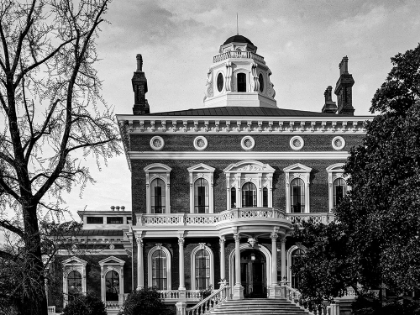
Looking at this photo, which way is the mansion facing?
toward the camera

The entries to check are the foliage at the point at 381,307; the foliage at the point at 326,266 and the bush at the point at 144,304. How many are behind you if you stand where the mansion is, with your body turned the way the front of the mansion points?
0

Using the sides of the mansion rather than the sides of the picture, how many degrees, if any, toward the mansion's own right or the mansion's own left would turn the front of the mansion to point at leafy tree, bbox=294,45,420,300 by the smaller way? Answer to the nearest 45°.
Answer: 0° — it already faces it

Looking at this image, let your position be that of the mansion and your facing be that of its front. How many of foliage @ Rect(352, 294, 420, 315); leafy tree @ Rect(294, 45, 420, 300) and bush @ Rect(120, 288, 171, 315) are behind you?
0

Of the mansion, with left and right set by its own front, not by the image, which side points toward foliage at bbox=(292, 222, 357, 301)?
front

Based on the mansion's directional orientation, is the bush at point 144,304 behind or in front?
in front
